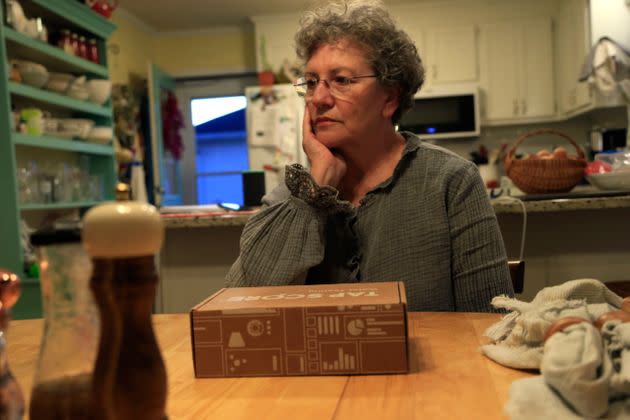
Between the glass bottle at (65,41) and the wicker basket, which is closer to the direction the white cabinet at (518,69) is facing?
the wicker basket

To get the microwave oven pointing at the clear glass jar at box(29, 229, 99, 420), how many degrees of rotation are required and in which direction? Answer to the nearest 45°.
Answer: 0° — it already faces it

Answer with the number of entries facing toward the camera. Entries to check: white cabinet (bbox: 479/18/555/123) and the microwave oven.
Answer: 2

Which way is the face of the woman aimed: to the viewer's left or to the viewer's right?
to the viewer's left

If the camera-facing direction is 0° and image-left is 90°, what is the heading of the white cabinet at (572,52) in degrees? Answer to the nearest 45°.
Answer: approximately 45°

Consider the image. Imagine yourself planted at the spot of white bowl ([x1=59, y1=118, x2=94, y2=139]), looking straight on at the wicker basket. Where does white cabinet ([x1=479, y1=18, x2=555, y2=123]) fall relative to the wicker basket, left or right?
left

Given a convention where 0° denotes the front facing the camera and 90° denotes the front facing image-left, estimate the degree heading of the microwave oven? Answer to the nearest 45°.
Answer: approximately 0°

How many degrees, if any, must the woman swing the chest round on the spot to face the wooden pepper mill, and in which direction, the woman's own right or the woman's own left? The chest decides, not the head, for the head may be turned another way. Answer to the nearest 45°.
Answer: approximately 45° to the woman's own left
